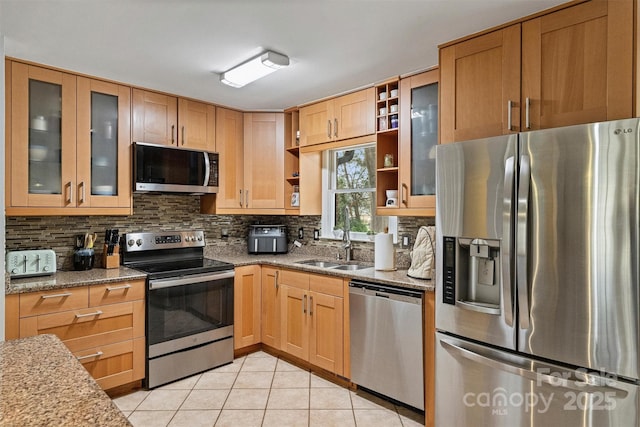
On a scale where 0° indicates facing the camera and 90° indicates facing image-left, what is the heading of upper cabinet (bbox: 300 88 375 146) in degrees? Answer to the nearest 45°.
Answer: approximately 45°

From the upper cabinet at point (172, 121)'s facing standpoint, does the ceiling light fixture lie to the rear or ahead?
ahead

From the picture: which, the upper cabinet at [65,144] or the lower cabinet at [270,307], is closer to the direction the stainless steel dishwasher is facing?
the upper cabinet

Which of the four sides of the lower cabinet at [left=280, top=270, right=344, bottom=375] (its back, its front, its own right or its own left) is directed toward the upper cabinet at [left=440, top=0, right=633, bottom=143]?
left

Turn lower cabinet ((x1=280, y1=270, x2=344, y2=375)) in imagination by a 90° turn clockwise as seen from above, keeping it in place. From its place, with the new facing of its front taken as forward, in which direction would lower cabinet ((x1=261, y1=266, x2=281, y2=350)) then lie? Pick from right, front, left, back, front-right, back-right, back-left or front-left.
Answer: front

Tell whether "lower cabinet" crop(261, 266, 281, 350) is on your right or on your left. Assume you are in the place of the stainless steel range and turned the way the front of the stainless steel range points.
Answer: on your left

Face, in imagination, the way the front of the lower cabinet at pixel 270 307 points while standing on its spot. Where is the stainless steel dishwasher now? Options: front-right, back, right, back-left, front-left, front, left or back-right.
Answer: left

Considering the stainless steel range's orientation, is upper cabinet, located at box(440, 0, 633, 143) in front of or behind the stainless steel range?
in front

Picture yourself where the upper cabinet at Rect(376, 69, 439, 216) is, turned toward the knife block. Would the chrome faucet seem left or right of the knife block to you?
right
